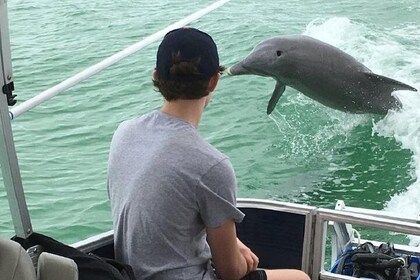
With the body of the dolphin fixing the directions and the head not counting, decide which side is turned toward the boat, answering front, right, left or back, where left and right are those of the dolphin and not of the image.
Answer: left

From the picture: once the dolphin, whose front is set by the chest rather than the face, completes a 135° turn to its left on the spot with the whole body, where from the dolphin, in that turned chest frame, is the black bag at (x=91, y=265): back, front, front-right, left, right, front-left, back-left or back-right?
front-right

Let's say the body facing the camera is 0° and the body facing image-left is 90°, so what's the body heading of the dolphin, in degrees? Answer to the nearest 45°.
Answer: approximately 90°

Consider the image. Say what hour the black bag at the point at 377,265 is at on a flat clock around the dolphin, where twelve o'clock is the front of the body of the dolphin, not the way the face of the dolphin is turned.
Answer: The black bag is roughly at 9 o'clock from the dolphin.
